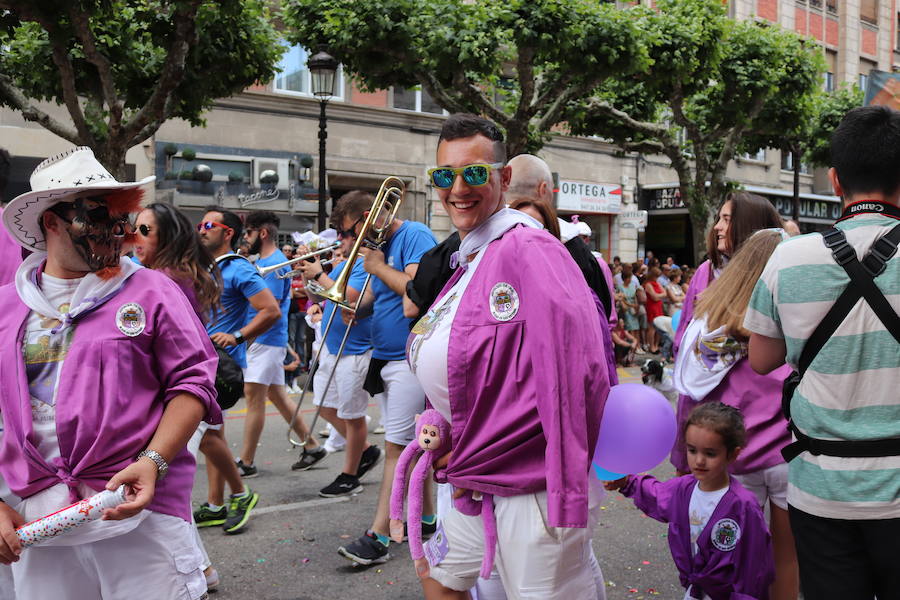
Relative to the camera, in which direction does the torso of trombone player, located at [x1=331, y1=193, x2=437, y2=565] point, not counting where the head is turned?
to the viewer's left

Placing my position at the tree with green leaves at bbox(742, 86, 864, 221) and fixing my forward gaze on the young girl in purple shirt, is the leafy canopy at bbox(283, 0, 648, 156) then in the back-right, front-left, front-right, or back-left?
front-right

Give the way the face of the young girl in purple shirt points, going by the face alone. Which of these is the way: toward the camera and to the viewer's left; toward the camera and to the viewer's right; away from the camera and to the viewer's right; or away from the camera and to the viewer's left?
toward the camera and to the viewer's left

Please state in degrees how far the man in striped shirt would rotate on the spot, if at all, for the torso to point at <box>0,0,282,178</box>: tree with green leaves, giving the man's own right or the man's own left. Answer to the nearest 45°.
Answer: approximately 45° to the man's own left

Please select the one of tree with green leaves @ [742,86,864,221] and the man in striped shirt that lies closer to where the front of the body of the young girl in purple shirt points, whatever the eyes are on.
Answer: the man in striped shirt

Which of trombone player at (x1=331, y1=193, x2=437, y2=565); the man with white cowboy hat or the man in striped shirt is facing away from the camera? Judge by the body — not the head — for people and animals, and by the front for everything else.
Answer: the man in striped shirt

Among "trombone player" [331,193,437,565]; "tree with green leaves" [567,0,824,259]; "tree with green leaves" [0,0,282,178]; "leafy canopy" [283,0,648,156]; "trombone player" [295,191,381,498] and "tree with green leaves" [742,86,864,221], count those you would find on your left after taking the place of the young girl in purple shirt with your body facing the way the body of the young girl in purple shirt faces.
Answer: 0

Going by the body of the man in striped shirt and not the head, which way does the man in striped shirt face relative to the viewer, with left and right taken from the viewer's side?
facing away from the viewer

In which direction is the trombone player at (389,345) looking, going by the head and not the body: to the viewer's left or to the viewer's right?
to the viewer's left

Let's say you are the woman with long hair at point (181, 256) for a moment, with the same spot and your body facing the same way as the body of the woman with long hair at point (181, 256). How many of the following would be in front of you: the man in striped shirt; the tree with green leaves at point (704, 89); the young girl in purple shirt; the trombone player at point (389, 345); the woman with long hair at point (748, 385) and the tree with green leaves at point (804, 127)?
0

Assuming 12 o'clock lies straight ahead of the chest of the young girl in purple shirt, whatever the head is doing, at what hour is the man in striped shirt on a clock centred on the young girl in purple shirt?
The man in striped shirt is roughly at 10 o'clock from the young girl in purple shirt.

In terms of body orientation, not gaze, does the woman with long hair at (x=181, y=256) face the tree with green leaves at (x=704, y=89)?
no
